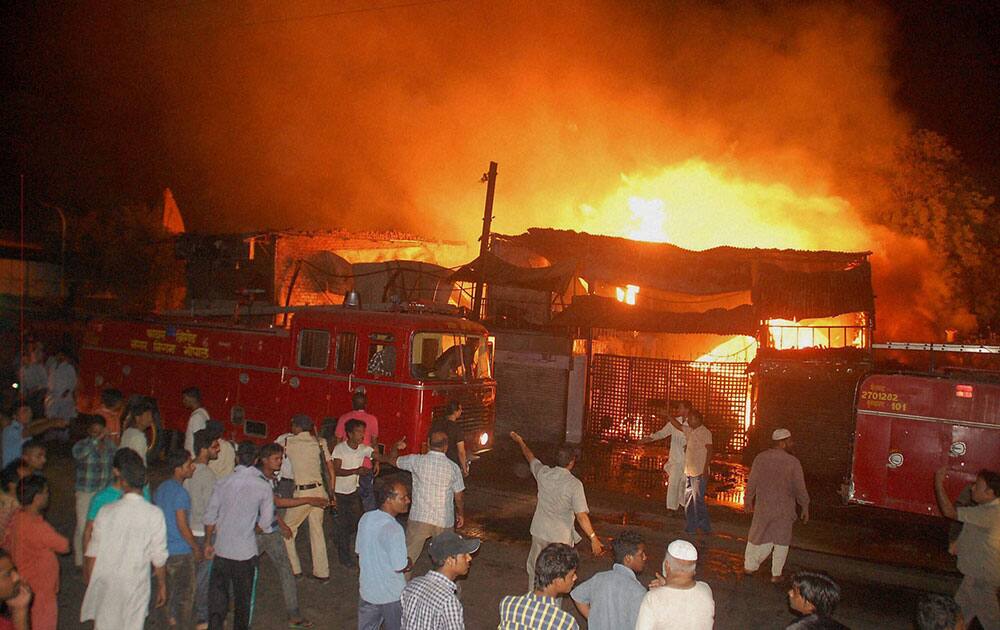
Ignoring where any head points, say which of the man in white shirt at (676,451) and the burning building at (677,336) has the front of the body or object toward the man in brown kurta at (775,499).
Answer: the burning building

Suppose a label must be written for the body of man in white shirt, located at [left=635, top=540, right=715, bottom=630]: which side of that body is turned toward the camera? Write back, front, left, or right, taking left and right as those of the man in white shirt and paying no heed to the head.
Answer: back

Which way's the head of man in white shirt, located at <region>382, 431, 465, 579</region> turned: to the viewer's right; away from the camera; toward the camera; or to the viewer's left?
away from the camera

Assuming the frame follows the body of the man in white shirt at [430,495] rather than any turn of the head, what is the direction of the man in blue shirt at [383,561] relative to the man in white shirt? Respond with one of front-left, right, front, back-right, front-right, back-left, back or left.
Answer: back

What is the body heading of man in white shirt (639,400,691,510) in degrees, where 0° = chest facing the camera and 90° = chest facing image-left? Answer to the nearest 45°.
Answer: approximately 90°

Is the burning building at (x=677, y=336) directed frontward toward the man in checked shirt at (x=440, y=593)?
yes

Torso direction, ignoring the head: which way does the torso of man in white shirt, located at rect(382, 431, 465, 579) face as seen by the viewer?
away from the camera

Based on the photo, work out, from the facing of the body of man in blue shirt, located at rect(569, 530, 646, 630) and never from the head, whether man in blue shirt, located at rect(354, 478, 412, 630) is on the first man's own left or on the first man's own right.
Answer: on the first man's own left

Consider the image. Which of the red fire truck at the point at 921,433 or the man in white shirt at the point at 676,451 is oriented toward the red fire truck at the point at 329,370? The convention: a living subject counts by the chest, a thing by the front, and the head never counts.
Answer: the man in white shirt

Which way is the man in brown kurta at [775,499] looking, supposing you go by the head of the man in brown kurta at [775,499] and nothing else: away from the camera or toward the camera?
away from the camera
